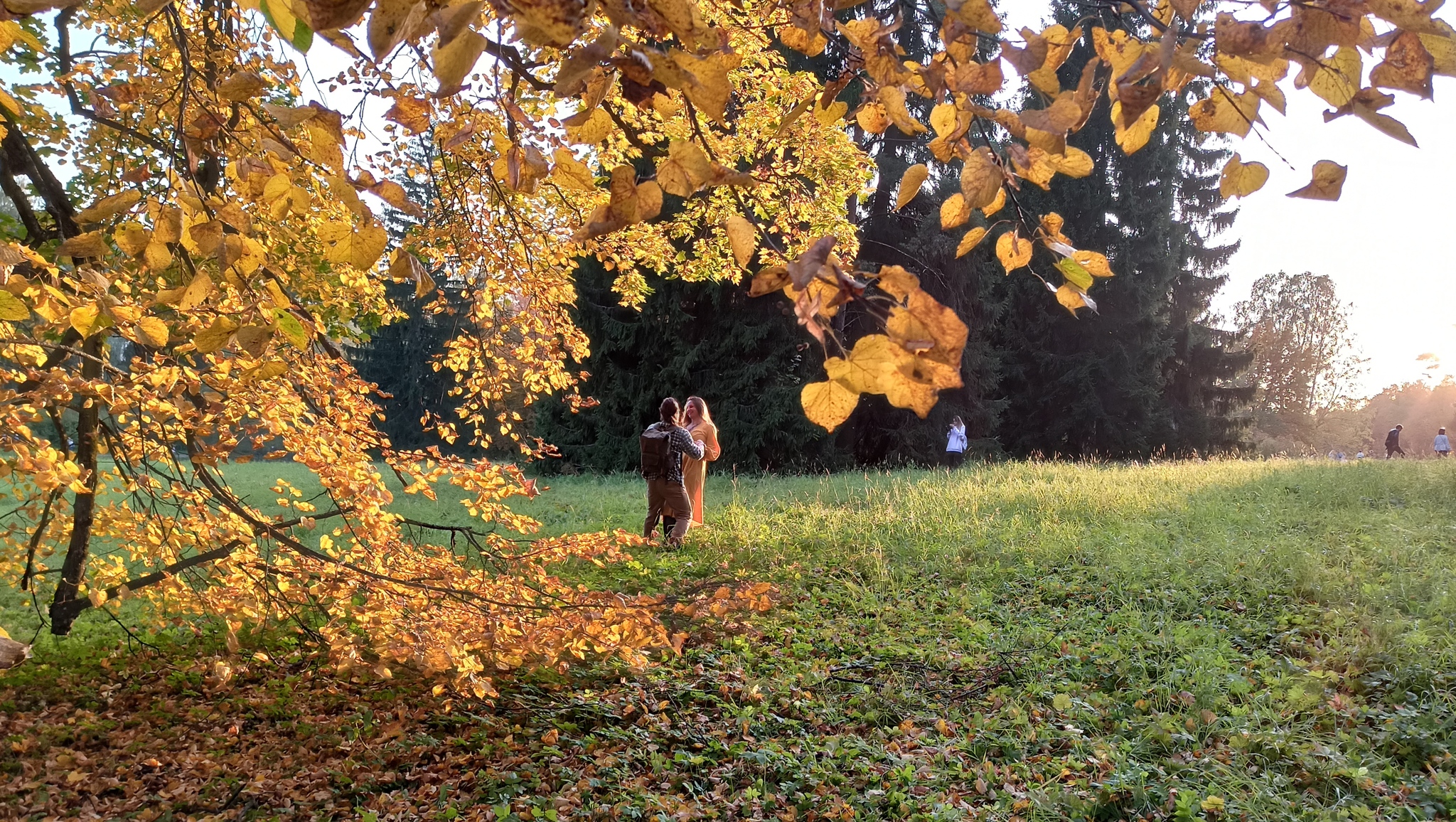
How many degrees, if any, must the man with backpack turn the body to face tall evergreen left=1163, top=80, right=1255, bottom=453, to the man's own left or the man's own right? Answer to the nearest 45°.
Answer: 0° — they already face it

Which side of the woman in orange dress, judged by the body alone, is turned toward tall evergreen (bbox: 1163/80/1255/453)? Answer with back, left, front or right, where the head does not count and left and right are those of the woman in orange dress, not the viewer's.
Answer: back

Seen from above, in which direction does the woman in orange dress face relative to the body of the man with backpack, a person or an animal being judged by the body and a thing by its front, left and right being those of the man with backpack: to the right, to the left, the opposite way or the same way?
the opposite way

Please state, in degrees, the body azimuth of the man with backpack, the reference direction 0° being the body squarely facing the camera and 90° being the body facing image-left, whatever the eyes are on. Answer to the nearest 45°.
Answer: approximately 225°

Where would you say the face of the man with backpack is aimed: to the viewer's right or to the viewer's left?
to the viewer's right

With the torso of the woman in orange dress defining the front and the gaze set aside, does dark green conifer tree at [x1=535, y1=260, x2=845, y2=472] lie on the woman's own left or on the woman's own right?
on the woman's own right
